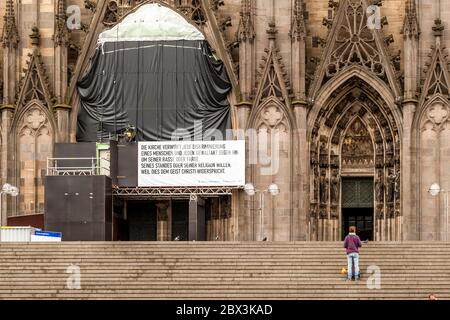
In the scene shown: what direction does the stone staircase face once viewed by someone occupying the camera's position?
facing the viewer

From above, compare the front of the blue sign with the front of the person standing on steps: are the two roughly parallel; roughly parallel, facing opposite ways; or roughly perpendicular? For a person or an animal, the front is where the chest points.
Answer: roughly parallel, facing opposite ways

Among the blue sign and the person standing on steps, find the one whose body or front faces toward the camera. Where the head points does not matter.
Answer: the blue sign

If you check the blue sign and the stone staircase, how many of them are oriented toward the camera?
2

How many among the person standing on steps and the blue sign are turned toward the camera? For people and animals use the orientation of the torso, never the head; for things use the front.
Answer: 1

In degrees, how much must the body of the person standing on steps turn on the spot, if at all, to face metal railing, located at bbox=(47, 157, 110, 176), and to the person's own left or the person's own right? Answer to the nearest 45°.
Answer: approximately 45° to the person's own left

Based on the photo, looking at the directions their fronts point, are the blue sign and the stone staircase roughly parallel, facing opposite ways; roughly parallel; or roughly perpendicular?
roughly parallel

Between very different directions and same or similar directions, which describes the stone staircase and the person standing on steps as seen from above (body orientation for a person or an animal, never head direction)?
very different directions

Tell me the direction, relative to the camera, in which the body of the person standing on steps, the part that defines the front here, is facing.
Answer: away from the camera

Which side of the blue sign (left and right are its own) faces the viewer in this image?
front
